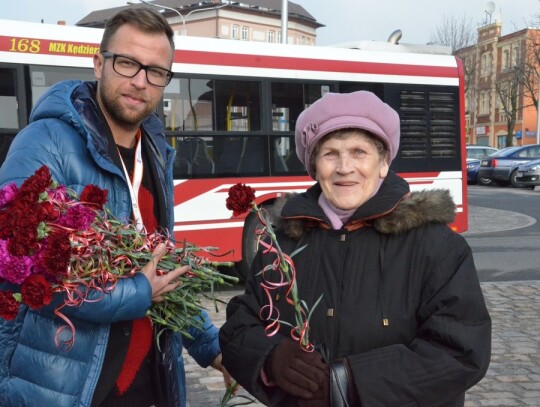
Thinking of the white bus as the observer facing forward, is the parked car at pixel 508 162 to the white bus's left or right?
on its right

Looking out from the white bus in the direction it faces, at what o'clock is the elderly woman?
The elderly woman is roughly at 9 o'clock from the white bus.

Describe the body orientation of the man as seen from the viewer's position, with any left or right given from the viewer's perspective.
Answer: facing the viewer and to the right of the viewer

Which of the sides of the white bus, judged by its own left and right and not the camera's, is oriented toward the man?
left

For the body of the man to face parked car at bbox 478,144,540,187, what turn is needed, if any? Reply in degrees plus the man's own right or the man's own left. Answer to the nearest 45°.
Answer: approximately 90° to the man's own left

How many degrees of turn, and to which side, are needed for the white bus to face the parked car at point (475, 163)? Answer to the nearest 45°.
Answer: approximately 135° to its right

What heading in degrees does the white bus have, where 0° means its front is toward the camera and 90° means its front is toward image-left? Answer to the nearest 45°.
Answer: approximately 90°

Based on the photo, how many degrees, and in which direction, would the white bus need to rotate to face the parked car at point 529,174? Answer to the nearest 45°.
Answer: approximately 135° to its right

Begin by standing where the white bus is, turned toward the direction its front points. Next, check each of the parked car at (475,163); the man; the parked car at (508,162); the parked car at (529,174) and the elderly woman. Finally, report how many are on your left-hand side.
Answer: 2

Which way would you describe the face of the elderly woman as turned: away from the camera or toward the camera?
toward the camera

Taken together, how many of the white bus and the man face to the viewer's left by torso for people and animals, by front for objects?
1

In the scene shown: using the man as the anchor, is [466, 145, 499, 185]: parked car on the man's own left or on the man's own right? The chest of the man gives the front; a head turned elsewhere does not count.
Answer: on the man's own left

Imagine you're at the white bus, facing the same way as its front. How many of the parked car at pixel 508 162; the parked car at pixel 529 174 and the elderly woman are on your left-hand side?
1

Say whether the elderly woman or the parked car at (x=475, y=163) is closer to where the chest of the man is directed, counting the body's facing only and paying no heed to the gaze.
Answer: the elderly woman
